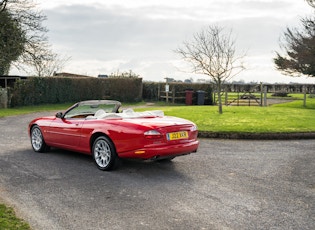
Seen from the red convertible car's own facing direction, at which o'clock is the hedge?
The hedge is roughly at 1 o'clock from the red convertible car.

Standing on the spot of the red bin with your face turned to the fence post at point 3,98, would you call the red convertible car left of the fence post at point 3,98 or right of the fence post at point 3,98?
left

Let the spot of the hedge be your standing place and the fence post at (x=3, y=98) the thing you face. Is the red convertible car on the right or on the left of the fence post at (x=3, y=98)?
left

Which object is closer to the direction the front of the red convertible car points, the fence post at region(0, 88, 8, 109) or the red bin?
the fence post

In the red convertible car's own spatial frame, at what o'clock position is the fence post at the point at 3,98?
The fence post is roughly at 1 o'clock from the red convertible car.

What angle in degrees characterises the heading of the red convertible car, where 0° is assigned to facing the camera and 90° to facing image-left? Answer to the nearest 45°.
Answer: approximately 135°

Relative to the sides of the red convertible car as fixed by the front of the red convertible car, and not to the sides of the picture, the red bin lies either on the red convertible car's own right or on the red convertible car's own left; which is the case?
on the red convertible car's own right
